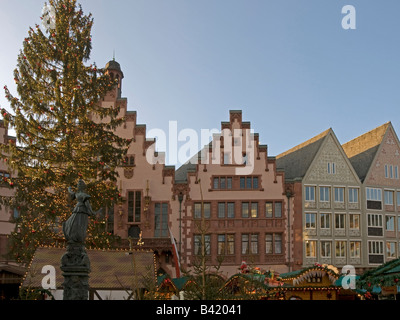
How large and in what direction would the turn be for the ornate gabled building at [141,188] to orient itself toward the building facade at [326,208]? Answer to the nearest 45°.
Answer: approximately 90° to its left

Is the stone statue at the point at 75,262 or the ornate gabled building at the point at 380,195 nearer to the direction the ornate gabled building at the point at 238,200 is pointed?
the stone statue

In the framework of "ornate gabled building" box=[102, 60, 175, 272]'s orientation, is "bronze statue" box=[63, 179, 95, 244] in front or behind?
in front

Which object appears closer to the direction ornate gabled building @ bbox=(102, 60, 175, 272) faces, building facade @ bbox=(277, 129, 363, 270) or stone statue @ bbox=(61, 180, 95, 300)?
the stone statue

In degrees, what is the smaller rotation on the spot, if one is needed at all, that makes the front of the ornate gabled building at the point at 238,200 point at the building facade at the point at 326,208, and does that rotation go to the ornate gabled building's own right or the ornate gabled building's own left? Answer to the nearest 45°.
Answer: approximately 90° to the ornate gabled building's own left

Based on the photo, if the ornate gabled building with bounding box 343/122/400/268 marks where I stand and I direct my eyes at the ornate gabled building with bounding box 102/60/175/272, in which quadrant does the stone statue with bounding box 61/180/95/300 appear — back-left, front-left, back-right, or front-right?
front-left

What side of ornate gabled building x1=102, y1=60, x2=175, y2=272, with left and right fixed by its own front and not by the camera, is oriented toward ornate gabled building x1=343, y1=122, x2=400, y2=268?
left

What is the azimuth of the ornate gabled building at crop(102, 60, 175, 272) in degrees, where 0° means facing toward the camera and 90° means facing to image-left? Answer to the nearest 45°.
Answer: approximately 0°

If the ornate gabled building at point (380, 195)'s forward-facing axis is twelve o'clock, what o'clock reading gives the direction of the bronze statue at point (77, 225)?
The bronze statue is roughly at 2 o'clock from the ornate gabled building.

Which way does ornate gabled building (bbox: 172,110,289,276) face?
toward the camera

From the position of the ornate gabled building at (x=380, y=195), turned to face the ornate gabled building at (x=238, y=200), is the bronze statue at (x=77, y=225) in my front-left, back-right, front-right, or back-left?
front-left

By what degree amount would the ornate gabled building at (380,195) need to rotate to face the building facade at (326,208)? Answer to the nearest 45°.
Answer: approximately 90° to its right

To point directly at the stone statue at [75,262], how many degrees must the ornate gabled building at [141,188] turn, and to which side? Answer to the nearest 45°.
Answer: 0° — it already faces it

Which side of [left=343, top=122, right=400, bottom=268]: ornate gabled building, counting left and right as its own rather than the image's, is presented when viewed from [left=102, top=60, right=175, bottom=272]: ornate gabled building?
right

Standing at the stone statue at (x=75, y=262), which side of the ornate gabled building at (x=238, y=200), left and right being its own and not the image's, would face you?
front

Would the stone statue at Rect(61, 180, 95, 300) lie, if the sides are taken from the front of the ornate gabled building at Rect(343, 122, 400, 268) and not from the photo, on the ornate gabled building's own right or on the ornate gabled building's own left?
on the ornate gabled building's own right

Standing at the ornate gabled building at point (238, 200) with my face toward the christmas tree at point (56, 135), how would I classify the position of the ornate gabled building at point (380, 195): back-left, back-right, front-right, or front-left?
back-left

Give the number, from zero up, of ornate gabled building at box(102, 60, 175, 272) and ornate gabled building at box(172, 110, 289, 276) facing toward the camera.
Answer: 2
